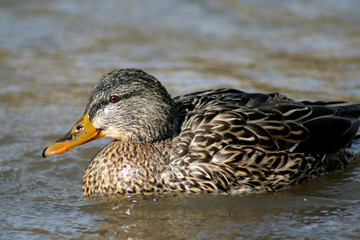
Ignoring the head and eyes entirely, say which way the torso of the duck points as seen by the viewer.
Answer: to the viewer's left
